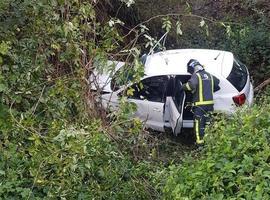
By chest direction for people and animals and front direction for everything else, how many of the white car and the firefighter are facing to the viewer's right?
0

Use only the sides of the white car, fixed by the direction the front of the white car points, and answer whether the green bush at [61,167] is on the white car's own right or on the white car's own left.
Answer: on the white car's own left

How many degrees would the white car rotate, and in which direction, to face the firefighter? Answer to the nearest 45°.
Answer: approximately 135° to its left

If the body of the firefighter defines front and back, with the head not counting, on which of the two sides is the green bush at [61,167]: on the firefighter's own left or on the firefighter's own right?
on the firefighter's own left

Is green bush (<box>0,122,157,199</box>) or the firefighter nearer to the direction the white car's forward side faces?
the green bush

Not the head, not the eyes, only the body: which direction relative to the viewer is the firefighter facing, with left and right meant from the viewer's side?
facing away from the viewer and to the left of the viewer

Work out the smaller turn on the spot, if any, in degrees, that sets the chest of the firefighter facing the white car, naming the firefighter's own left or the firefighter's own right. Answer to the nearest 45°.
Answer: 0° — they already face it

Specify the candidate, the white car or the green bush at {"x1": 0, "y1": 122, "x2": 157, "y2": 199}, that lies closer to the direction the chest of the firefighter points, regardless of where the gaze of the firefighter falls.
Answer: the white car

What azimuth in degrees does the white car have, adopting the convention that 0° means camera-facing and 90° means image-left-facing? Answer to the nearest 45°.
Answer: approximately 90°
